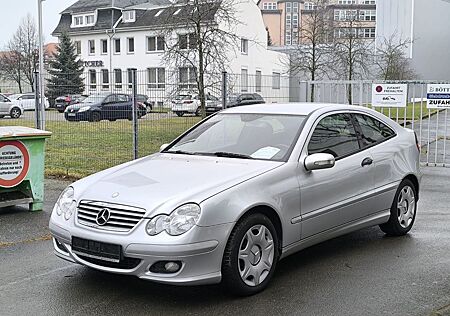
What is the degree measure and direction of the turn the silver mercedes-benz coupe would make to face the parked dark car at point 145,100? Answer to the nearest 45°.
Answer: approximately 135° to its right

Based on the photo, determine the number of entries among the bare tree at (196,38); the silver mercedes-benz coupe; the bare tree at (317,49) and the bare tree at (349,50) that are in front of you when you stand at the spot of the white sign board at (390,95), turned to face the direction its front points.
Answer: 1

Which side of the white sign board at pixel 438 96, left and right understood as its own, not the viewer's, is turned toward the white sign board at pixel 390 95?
right

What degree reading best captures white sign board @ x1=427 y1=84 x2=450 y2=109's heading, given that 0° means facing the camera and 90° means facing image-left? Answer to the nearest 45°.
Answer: approximately 0°

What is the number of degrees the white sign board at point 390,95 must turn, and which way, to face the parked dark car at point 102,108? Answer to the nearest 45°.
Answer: approximately 90° to its right

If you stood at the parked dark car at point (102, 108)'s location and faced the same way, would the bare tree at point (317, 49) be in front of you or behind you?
behind

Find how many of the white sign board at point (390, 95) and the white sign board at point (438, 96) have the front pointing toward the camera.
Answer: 2

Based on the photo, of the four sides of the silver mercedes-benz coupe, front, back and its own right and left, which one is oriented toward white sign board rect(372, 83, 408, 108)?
back

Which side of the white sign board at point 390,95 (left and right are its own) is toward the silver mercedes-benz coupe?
front

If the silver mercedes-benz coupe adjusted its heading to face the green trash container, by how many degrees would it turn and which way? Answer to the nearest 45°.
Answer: approximately 90° to its right

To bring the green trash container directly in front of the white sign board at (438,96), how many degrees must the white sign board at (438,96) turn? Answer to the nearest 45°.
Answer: approximately 45° to its right
